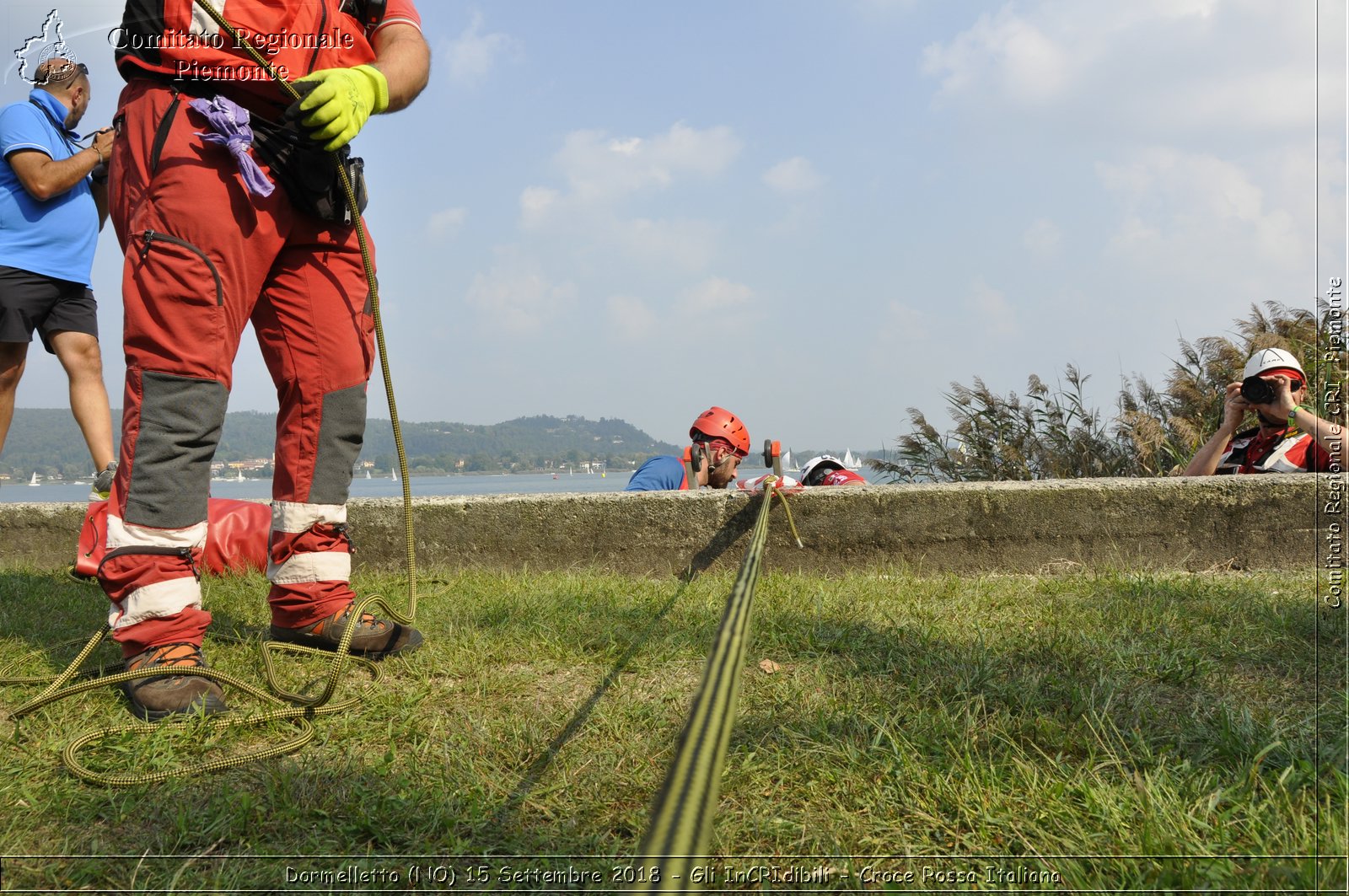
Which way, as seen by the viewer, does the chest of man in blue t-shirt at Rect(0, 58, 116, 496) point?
to the viewer's right

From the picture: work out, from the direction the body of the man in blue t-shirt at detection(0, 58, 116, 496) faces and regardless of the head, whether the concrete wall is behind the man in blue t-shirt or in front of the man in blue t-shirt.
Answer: in front

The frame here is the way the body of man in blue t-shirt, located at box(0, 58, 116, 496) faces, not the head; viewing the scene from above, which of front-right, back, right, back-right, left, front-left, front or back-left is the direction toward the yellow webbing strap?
right

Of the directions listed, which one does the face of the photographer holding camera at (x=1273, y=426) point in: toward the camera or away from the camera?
toward the camera

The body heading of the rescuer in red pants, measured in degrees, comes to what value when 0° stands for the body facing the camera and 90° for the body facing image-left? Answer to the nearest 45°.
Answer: approximately 315°

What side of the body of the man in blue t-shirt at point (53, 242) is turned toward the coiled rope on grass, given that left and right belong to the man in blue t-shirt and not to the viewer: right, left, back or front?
right

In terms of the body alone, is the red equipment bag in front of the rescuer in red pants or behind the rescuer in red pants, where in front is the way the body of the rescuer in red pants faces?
behind
